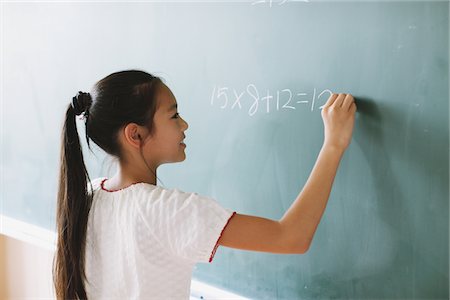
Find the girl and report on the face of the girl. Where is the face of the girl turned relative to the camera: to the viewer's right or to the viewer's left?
to the viewer's right

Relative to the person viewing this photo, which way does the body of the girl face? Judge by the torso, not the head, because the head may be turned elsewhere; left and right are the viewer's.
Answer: facing away from the viewer and to the right of the viewer
